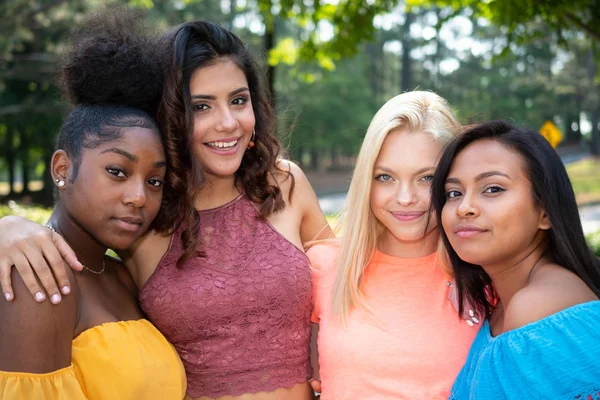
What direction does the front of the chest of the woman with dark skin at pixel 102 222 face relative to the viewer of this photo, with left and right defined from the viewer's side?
facing the viewer and to the right of the viewer

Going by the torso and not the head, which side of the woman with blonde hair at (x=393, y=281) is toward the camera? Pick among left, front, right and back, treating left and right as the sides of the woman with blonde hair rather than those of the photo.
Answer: front

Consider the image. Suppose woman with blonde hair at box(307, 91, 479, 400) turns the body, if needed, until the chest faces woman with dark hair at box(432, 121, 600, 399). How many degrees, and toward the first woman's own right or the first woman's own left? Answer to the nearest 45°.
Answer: approximately 45° to the first woman's own left

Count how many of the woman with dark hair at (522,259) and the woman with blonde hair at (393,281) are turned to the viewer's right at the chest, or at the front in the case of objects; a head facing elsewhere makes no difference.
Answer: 0

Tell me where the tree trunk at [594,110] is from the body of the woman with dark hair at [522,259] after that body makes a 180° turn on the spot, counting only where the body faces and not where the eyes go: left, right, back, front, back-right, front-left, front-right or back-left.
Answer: front-left

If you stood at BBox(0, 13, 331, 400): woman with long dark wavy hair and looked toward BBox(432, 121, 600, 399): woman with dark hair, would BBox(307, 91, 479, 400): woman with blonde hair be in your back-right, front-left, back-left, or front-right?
front-left

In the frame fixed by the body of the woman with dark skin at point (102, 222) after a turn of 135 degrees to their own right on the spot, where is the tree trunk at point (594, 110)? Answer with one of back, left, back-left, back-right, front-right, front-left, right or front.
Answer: back-right

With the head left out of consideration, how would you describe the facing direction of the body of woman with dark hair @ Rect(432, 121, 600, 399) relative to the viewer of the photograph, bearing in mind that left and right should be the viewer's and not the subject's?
facing the viewer and to the left of the viewer

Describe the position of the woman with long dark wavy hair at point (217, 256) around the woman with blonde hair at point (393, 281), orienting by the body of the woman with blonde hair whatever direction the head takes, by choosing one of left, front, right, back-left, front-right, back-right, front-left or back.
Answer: right

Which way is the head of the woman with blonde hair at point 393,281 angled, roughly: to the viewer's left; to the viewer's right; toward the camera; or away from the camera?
toward the camera

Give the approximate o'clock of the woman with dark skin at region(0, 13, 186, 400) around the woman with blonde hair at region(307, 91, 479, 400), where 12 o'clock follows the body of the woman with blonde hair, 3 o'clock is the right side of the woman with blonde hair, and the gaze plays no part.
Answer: The woman with dark skin is roughly at 2 o'clock from the woman with blonde hair.

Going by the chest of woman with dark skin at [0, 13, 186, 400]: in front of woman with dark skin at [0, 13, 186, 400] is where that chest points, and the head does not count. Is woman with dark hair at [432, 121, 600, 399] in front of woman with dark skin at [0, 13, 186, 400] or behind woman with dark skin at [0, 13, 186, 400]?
in front

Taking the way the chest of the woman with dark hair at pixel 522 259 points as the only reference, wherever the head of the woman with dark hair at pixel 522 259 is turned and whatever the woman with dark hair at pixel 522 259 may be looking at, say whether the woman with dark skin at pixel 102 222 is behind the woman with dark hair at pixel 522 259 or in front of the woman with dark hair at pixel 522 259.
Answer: in front

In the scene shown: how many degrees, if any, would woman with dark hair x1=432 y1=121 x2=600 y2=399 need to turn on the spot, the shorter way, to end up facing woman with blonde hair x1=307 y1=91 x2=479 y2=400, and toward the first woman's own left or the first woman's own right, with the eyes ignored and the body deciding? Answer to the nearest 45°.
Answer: approximately 90° to the first woman's own right
